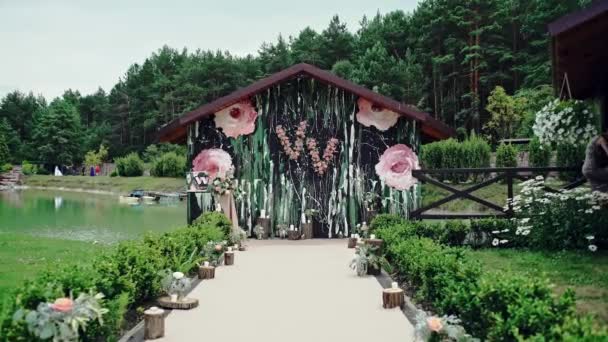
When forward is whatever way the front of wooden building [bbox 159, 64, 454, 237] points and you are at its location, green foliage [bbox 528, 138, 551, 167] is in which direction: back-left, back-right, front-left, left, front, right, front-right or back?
back-left

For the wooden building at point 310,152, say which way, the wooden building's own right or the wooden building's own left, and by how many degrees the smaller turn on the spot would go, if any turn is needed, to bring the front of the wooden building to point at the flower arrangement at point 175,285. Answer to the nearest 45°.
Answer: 0° — it already faces it

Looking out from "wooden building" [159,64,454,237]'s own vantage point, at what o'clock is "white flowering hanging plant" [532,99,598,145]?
The white flowering hanging plant is roughly at 10 o'clock from the wooden building.

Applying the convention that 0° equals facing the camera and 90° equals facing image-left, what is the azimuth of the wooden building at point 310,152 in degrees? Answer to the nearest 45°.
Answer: approximately 0°

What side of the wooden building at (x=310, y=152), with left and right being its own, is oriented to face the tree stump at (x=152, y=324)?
front

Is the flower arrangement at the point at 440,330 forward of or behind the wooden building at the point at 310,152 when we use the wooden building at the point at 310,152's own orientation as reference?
forward

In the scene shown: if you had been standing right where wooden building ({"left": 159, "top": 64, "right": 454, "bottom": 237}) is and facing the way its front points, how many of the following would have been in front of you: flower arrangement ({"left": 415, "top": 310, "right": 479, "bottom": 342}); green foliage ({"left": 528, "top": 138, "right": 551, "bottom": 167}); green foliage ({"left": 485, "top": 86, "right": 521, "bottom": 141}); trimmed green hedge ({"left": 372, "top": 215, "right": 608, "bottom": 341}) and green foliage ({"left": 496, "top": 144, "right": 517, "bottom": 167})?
2

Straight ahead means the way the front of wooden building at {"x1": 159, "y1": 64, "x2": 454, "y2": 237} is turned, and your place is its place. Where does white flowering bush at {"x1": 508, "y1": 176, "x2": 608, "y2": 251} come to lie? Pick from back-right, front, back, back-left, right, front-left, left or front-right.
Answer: front-left

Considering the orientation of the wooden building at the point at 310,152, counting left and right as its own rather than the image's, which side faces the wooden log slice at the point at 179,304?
front

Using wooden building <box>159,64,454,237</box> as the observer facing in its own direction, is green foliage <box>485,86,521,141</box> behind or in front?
behind

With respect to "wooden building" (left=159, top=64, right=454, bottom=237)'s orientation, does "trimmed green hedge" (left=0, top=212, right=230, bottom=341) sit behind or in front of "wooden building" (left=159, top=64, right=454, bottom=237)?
in front
